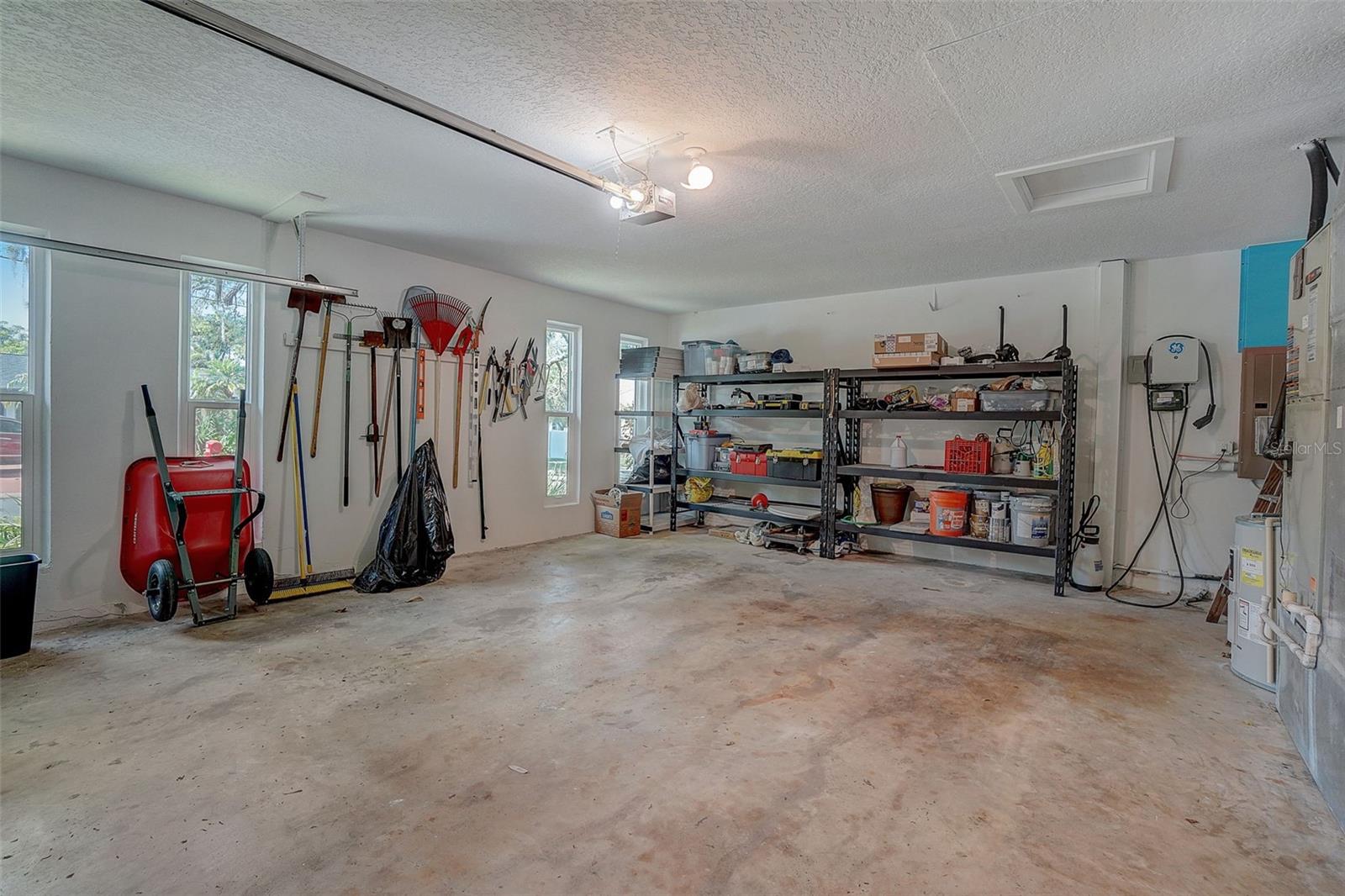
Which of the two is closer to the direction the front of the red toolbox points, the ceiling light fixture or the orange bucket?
the ceiling light fixture

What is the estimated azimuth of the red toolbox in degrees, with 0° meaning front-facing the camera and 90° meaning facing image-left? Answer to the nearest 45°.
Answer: approximately 0°

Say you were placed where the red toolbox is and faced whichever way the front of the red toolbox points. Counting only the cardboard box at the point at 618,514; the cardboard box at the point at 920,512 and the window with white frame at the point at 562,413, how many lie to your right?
2

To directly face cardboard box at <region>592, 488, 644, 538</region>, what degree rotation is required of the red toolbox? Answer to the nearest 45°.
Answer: approximately 90° to its right

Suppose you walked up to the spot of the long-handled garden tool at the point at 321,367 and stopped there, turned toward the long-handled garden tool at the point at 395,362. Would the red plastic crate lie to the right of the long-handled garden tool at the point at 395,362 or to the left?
right

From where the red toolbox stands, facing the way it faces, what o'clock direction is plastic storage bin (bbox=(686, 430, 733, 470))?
The plastic storage bin is roughly at 4 o'clock from the red toolbox.

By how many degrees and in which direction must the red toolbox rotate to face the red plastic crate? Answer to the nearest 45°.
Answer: approximately 45° to its left

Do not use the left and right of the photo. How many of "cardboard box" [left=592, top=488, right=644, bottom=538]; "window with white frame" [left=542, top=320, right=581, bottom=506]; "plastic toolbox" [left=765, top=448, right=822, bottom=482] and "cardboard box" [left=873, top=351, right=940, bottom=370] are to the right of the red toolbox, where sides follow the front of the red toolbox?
2
